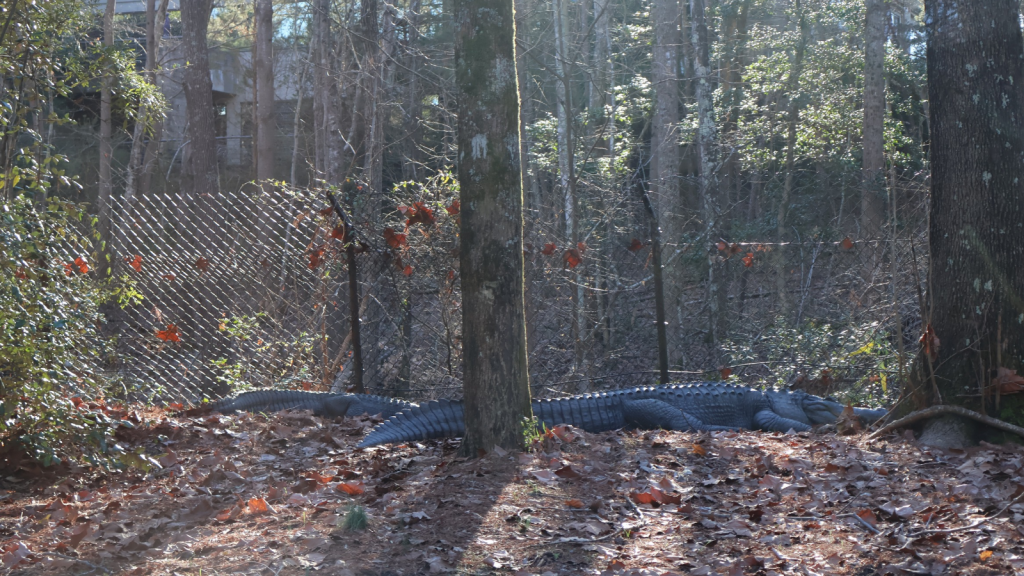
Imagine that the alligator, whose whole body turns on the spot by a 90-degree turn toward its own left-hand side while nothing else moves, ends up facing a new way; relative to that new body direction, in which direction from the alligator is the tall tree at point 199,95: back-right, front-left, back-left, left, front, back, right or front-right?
front-left

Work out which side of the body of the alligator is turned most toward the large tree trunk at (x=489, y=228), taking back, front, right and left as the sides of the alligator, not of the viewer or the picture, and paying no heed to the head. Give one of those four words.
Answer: back

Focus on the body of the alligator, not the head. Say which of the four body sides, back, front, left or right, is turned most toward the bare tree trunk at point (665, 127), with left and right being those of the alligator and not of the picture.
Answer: left

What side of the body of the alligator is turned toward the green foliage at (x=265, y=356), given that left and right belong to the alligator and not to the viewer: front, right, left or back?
back

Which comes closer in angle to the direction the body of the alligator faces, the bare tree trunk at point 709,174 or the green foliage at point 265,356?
the bare tree trunk

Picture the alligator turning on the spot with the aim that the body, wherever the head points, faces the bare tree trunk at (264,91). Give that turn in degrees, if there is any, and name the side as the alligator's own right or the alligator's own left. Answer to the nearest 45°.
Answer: approximately 135° to the alligator's own left

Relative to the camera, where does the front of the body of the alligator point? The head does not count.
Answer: to the viewer's right

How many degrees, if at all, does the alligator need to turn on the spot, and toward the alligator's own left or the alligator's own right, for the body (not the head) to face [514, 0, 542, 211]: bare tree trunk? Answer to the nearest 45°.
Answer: approximately 90° to the alligator's own left

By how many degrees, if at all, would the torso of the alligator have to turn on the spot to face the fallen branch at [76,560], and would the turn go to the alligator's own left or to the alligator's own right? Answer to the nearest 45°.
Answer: approximately 135° to the alligator's own right

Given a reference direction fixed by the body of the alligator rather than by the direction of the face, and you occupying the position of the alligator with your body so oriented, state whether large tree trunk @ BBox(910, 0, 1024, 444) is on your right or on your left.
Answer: on your right

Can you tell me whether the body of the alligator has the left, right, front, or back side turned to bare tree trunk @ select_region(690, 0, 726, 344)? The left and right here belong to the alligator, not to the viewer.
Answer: left

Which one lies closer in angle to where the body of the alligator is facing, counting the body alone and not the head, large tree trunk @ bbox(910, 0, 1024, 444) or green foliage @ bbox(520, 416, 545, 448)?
the large tree trunk

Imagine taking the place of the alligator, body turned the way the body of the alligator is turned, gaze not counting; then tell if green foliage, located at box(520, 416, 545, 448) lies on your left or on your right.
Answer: on your right
